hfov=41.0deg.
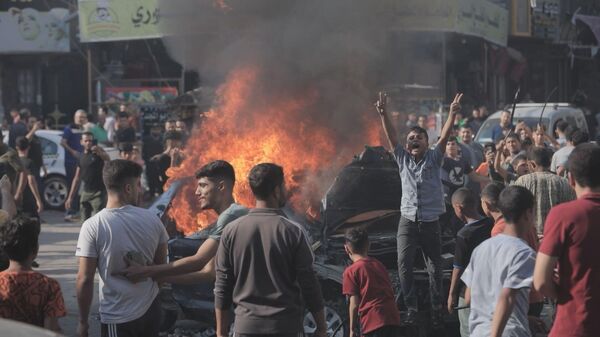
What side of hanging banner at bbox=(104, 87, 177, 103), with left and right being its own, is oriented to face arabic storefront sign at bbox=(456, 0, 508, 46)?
left

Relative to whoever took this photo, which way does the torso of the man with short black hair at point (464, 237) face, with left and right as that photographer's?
facing away from the viewer and to the left of the viewer

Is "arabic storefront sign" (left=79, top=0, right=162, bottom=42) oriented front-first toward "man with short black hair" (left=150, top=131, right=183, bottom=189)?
yes

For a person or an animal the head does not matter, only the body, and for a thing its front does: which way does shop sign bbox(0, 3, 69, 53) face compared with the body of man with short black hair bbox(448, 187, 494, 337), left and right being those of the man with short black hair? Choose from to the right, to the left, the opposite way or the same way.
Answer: the opposite way

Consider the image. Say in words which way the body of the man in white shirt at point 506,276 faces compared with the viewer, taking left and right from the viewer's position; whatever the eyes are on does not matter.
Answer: facing away from the viewer and to the right of the viewer

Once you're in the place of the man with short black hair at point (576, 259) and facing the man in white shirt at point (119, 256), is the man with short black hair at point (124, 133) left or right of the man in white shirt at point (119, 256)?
right

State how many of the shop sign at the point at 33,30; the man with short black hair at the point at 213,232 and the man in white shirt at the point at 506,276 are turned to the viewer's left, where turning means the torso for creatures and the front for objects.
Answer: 1

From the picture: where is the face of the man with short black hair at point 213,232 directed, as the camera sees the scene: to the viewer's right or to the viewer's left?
to the viewer's left

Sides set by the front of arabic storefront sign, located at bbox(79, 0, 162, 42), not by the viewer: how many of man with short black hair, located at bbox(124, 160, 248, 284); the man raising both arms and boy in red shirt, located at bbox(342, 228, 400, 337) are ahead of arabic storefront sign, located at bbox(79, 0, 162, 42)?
3
